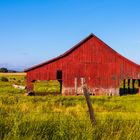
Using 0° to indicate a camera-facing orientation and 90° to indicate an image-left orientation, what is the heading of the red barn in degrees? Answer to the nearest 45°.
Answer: approximately 0°
